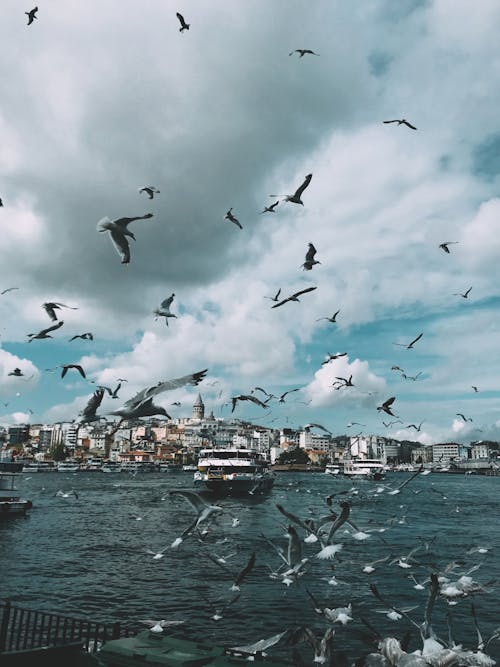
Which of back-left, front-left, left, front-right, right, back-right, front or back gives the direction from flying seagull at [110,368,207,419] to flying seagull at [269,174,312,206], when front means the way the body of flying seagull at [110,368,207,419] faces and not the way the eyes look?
back-right

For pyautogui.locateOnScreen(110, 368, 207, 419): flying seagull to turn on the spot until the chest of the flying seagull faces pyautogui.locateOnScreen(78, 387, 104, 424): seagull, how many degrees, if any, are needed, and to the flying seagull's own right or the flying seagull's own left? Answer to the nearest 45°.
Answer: approximately 45° to the flying seagull's own right
